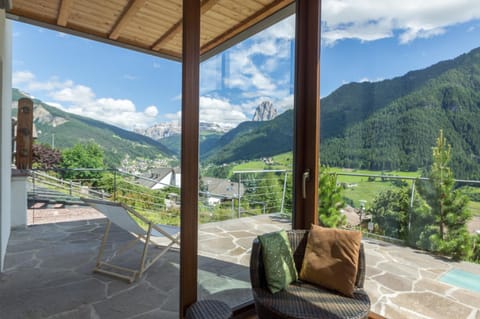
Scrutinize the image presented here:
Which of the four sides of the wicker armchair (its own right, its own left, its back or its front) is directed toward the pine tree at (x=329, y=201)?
back

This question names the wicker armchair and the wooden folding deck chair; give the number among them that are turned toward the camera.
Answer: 1

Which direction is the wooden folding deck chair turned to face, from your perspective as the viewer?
facing away from the viewer and to the right of the viewer

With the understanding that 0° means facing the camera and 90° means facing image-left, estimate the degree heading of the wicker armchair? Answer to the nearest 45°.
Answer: approximately 0°

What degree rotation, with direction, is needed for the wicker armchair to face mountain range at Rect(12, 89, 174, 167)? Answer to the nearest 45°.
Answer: approximately 135° to its right
